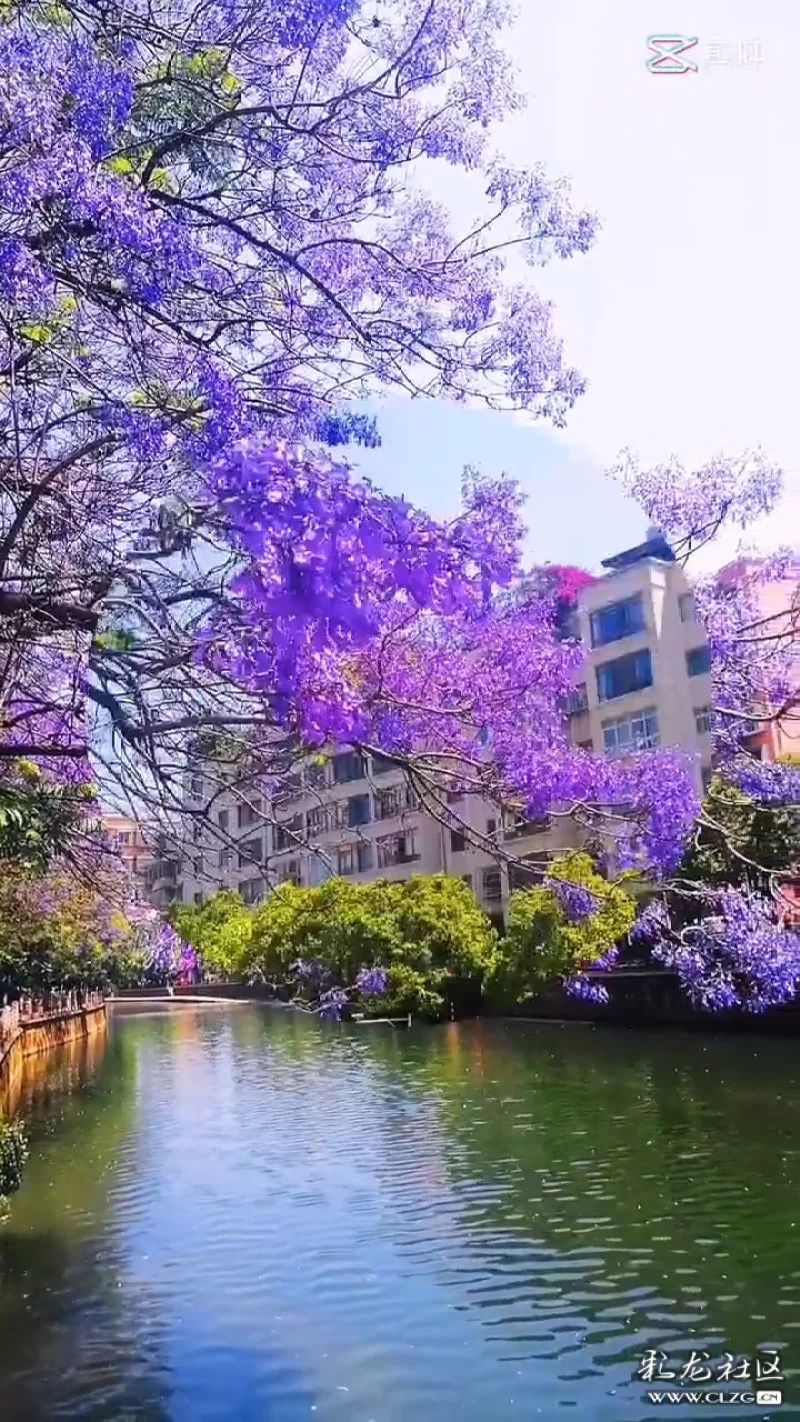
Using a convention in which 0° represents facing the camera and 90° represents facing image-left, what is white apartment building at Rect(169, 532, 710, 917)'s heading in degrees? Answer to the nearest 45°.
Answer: approximately 45°

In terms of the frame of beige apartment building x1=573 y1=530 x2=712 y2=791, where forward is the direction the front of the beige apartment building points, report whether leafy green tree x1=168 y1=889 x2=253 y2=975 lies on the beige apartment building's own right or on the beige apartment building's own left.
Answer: on the beige apartment building's own right

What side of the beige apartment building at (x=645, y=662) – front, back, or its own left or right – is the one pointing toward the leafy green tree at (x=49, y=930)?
front

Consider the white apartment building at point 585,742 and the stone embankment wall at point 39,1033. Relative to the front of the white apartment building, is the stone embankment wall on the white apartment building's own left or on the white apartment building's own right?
on the white apartment building's own right

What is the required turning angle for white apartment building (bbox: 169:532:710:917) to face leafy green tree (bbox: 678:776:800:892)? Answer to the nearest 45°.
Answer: approximately 135° to its left
